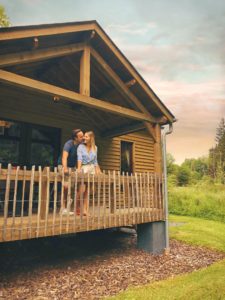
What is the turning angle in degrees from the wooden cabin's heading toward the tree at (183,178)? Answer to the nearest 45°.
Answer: approximately 90° to its left

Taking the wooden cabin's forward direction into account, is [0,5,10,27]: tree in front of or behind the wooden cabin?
behind
